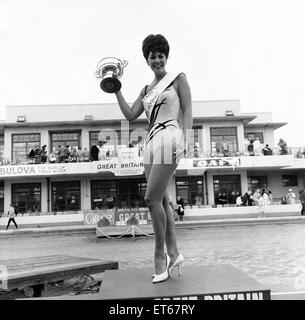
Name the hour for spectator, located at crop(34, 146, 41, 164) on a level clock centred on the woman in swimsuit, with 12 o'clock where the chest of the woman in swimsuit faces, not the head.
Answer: The spectator is roughly at 4 o'clock from the woman in swimsuit.

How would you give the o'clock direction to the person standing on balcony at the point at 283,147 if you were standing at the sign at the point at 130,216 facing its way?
The person standing on balcony is roughly at 8 o'clock from the sign.

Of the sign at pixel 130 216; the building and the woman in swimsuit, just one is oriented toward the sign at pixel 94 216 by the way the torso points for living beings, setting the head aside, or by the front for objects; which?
the building

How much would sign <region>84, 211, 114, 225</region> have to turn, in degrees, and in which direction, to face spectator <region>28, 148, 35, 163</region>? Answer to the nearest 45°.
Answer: approximately 135° to its right

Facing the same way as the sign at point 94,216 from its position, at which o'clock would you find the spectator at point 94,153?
The spectator is roughly at 6 o'clock from the sign.

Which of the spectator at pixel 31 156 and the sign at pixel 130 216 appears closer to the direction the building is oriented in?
the sign

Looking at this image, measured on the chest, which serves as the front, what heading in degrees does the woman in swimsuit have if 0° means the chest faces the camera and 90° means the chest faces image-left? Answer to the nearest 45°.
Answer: approximately 45°

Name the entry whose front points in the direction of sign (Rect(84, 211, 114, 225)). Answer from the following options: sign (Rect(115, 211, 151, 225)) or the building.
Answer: the building

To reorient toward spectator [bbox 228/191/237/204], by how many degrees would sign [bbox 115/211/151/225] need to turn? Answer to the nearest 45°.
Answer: approximately 135° to its left
